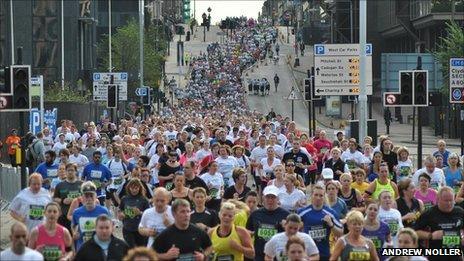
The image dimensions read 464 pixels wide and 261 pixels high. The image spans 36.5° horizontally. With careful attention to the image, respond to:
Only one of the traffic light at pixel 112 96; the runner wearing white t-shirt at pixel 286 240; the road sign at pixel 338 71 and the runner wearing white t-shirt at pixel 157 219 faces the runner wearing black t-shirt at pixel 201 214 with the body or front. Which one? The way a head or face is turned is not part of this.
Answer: the road sign

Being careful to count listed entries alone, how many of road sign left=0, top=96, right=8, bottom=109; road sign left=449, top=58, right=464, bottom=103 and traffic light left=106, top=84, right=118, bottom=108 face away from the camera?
1

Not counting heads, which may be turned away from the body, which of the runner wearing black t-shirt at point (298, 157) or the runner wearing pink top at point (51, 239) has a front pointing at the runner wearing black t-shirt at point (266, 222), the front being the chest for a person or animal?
the runner wearing black t-shirt at point (298, 157)

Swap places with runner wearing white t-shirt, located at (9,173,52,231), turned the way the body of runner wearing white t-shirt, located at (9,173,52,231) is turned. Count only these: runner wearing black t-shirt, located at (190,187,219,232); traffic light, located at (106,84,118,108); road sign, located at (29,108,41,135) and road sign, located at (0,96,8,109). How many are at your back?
3

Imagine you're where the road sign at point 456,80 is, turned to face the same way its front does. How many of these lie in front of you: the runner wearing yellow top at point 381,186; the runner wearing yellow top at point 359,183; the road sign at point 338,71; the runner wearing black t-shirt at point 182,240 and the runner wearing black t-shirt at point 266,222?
4

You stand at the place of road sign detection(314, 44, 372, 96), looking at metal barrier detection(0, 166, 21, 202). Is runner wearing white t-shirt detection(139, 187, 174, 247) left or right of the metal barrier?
left

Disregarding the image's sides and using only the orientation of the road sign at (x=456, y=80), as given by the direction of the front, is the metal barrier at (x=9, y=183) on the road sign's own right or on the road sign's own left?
on the road sign's own right

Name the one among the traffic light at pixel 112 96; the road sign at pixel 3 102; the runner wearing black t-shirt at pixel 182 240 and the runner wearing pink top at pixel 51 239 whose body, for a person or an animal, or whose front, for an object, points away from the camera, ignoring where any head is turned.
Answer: the traffic light

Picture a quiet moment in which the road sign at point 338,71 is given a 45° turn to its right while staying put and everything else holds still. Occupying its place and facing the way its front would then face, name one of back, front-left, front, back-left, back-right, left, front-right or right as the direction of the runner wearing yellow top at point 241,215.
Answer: front-left

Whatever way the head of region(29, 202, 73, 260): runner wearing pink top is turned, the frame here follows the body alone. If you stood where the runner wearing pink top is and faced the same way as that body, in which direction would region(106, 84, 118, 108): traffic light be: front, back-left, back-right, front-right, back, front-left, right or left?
back
